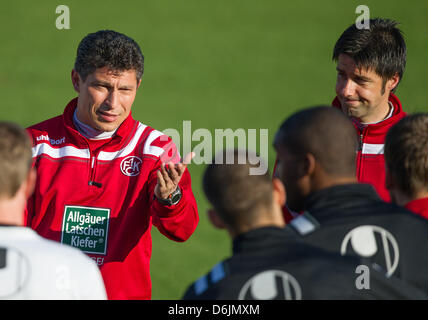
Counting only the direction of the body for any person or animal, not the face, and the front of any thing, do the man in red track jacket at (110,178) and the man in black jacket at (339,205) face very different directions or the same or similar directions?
very different directions

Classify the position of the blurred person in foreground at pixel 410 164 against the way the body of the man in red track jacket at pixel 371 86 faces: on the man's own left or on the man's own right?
on the man's own left

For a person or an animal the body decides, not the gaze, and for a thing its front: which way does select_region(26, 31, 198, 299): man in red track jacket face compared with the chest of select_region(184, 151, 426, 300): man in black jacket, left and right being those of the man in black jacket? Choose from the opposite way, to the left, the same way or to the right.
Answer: the opposite way

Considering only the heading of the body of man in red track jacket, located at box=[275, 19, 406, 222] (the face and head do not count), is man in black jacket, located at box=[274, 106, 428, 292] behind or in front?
in front

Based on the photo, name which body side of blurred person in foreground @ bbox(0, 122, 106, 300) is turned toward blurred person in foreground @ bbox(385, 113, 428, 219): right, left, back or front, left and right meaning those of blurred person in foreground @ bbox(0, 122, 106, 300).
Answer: right

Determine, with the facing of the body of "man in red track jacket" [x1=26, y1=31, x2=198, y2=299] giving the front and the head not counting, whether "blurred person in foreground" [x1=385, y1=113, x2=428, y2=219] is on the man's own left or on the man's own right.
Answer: on the man's own left

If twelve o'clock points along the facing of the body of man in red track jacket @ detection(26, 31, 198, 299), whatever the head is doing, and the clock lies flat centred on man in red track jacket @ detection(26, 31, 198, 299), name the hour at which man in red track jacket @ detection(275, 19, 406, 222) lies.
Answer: man in red track jacket @ detection(275, 19, 406, 222) is roughly at 9 o'clock from man in red track jacket @ detection(26, 31, 198, 299).

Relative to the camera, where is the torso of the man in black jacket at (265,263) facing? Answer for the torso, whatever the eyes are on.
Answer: away from the camera

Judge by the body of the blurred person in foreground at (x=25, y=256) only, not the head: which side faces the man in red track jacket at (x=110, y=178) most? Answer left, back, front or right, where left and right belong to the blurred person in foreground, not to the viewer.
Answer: front

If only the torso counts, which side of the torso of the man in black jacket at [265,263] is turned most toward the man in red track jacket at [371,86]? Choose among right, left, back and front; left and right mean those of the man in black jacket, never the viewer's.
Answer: front

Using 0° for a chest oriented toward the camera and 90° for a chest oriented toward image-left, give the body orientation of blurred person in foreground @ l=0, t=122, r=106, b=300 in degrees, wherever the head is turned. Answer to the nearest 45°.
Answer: approximately 180°
